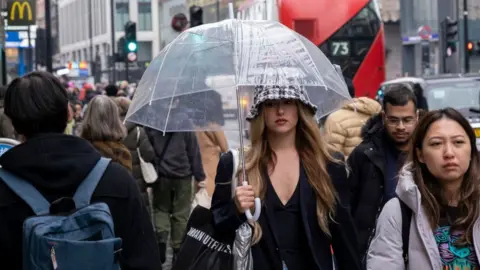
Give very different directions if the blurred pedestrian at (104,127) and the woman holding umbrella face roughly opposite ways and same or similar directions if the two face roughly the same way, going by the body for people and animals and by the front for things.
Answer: very different directions

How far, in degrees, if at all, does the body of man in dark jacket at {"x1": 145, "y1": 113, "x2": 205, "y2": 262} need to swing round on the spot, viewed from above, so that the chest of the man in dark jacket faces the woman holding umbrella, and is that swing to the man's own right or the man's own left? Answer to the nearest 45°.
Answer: approximately 180°

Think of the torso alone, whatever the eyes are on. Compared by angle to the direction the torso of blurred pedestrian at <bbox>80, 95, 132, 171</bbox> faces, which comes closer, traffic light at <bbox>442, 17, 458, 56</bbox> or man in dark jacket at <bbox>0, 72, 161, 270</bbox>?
the traffic light

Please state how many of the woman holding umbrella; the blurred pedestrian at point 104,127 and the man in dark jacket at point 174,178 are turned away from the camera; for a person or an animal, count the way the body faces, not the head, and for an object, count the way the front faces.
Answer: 2

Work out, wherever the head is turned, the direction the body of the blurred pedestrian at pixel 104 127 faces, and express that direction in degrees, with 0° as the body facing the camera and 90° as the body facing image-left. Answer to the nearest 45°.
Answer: approximately 180°

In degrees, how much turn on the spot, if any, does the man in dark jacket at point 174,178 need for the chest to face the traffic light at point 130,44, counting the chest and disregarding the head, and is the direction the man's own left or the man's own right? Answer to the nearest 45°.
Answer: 0° — they already face it

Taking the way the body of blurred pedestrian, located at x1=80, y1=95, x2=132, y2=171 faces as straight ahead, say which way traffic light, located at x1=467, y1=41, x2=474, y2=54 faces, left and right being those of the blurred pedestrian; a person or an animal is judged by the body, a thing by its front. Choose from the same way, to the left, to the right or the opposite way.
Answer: the opposite way

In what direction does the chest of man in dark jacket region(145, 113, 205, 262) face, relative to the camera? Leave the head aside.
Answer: away from the camera

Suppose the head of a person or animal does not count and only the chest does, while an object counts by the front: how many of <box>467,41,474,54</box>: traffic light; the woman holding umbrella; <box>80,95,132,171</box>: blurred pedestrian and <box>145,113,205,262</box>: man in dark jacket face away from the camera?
2

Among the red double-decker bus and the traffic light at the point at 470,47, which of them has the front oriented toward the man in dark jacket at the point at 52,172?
the traffic light
